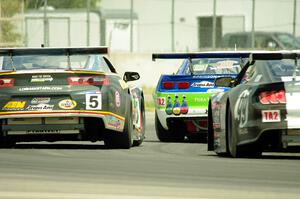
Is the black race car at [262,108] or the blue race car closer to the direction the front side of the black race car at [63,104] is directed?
the blue race car

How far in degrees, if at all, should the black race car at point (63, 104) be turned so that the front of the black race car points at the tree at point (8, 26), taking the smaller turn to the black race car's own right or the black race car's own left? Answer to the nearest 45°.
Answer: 0° — it already faces it

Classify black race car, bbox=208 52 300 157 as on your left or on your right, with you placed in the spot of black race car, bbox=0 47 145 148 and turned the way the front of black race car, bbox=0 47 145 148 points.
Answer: on your right

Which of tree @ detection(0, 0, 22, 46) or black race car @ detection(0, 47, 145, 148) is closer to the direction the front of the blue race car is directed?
the tree

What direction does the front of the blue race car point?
away from the camera

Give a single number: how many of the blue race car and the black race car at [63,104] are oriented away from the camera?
2

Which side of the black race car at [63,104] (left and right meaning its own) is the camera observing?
back

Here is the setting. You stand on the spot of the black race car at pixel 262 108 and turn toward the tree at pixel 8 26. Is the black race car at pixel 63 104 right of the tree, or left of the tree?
left
